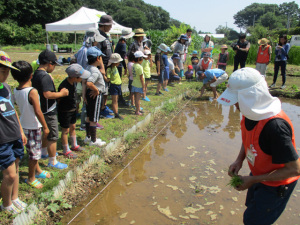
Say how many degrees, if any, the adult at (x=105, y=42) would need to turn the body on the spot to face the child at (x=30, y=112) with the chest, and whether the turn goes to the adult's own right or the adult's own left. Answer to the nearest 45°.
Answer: approximately 90° to the adult's own right

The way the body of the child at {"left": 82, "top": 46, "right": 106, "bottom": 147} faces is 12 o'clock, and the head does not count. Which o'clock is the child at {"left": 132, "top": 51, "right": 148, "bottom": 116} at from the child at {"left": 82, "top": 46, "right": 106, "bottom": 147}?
the child at {"left": 132, "top": 51, "right": 148, "bottom": 116} is roughly at 10 o'clock from the child at {"left": 82, "top": 46, "right": 106, "bottom": 147}.

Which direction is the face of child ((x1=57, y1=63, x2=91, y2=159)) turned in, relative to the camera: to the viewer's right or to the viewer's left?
to the viewer's right

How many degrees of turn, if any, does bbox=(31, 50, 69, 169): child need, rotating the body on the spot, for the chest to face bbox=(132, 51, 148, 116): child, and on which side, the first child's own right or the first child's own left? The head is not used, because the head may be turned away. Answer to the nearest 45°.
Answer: approximately 45° to the first child's own left

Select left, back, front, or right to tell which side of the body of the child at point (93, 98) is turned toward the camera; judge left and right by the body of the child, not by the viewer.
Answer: right

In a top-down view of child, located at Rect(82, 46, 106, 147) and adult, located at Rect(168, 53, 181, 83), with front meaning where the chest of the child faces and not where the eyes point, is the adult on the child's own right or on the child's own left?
on the child's own left

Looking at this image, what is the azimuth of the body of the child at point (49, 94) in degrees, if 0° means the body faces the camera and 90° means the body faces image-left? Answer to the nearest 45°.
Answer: approximately 270°
